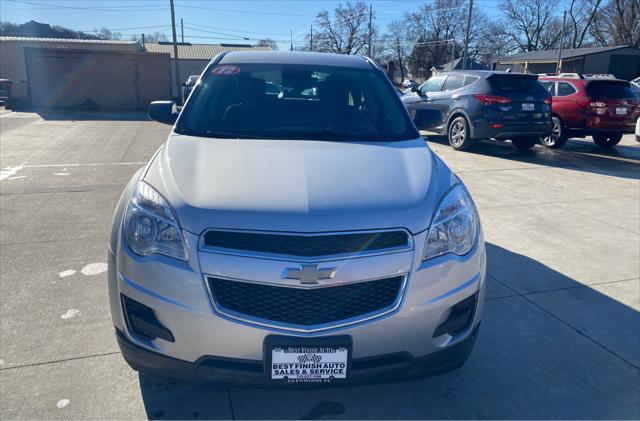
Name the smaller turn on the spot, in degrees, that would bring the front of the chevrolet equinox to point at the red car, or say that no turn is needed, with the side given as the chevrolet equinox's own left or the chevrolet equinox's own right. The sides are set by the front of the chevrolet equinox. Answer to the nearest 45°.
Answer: approximately 135° to the chevrolet equinox's own left

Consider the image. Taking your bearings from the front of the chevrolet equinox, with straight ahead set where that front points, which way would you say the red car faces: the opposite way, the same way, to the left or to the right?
the opposite way

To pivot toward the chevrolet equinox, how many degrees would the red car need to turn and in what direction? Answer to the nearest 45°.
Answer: approximately 135° to its left

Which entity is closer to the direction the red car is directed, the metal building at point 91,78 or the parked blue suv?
the metal building

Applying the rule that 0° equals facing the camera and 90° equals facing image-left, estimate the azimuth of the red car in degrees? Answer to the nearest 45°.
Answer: approximately 135°

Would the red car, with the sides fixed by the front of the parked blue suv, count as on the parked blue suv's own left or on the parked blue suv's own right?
on the parked blue suv's own right

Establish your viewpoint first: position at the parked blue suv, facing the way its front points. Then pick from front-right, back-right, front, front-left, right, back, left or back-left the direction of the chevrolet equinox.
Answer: back-left

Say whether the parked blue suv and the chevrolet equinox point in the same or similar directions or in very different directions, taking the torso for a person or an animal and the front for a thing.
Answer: very different directions

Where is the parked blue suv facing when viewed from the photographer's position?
facing away from the viewer and to the left of the viewer

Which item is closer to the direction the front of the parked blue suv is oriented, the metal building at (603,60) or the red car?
the metal building
